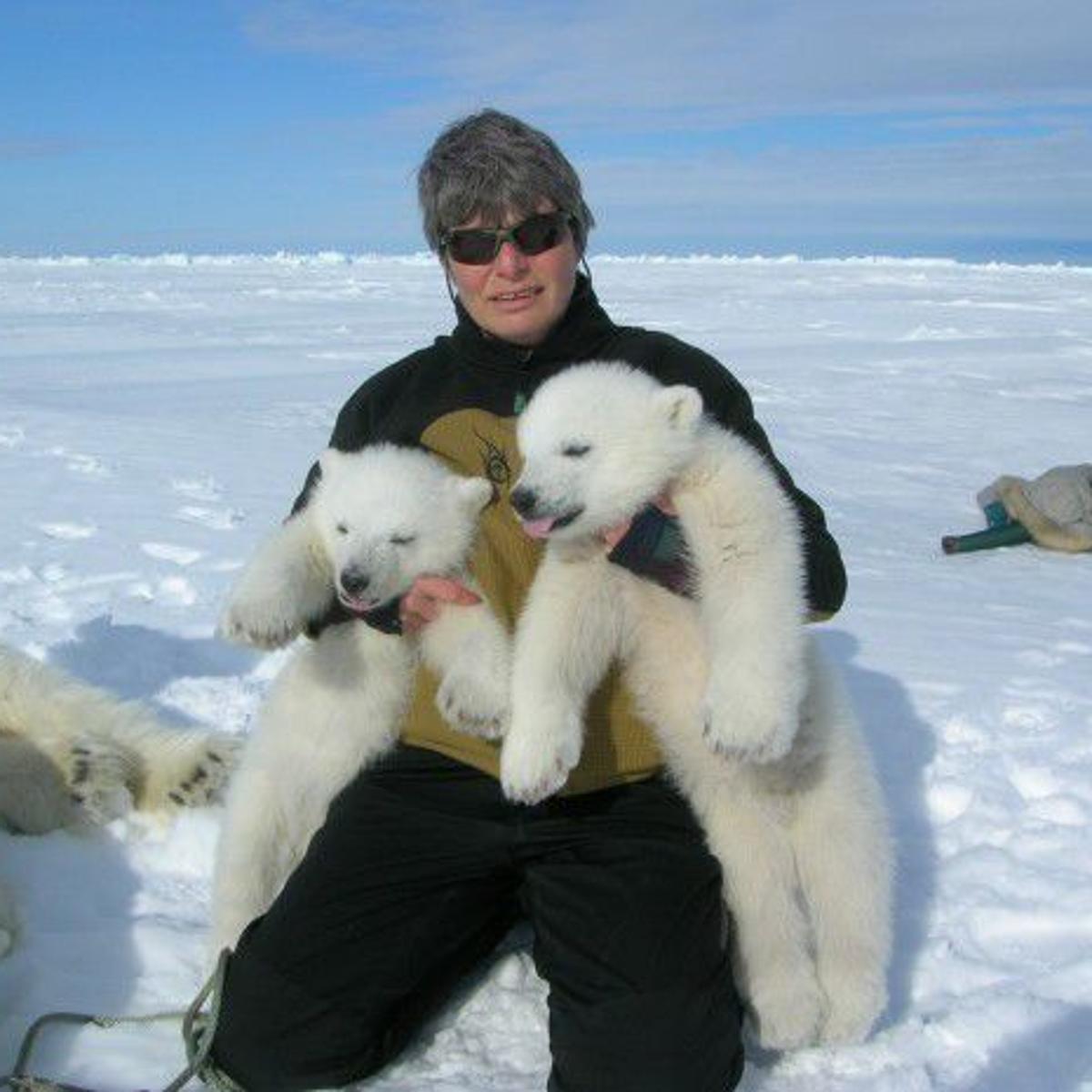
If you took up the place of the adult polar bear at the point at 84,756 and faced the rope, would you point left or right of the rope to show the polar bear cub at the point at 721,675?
left

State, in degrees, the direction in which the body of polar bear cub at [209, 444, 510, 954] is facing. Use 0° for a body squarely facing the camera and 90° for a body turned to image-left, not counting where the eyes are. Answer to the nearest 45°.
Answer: approximately 0°

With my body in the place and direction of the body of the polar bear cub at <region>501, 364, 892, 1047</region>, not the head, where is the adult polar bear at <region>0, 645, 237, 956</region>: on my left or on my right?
on my right

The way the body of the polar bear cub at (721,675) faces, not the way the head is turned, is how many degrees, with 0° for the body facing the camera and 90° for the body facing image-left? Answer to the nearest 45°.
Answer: approximately 45°

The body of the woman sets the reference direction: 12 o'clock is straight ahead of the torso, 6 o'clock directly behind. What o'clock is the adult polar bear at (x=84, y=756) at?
The adult polar bear is roughly at 4 o'clock from the woman.

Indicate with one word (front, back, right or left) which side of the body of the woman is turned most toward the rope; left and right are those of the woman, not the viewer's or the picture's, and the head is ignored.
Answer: right

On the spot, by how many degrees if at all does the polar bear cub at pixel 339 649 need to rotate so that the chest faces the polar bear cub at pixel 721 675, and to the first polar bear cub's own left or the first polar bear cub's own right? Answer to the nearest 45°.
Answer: approximately 45° to the first polar bear cub's own left

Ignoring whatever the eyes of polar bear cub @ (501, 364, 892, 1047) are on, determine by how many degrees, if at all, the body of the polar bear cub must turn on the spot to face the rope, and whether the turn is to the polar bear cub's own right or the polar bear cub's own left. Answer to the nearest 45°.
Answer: approximately 45° to the polar bear cub's own right

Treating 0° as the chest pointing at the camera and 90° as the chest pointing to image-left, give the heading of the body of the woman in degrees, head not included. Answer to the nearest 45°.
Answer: approximately 0°
